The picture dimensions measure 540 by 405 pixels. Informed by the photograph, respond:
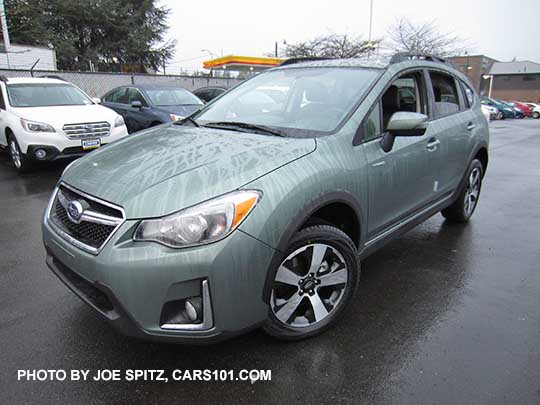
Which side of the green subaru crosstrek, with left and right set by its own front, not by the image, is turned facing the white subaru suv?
right

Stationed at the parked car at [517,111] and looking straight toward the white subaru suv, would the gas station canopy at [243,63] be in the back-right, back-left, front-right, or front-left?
front-right

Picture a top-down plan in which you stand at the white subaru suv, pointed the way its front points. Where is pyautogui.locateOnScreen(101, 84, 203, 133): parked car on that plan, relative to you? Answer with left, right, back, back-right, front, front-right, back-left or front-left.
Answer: left

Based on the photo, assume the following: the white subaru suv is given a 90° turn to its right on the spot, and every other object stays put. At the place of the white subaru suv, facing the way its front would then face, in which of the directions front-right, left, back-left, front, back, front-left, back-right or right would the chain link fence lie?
back-right

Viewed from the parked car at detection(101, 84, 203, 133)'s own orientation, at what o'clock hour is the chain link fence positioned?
The chain link fence is roughly at 7 o'clock from the parked car.

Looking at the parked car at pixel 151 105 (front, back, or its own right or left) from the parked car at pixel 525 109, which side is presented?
left

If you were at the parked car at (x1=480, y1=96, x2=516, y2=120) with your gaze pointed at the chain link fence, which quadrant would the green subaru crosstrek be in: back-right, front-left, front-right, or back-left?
front-left

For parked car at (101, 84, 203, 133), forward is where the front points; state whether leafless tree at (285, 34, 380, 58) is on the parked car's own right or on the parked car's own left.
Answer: on the parked car's own left

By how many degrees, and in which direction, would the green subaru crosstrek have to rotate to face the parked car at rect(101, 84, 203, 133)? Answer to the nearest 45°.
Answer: approximately 135° to its right

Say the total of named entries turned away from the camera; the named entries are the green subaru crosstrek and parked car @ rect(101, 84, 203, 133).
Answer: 0

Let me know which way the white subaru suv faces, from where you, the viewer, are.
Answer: facing the viewer and to the right of the viewer

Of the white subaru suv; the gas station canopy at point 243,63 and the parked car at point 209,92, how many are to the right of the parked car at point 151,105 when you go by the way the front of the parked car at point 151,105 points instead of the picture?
1
